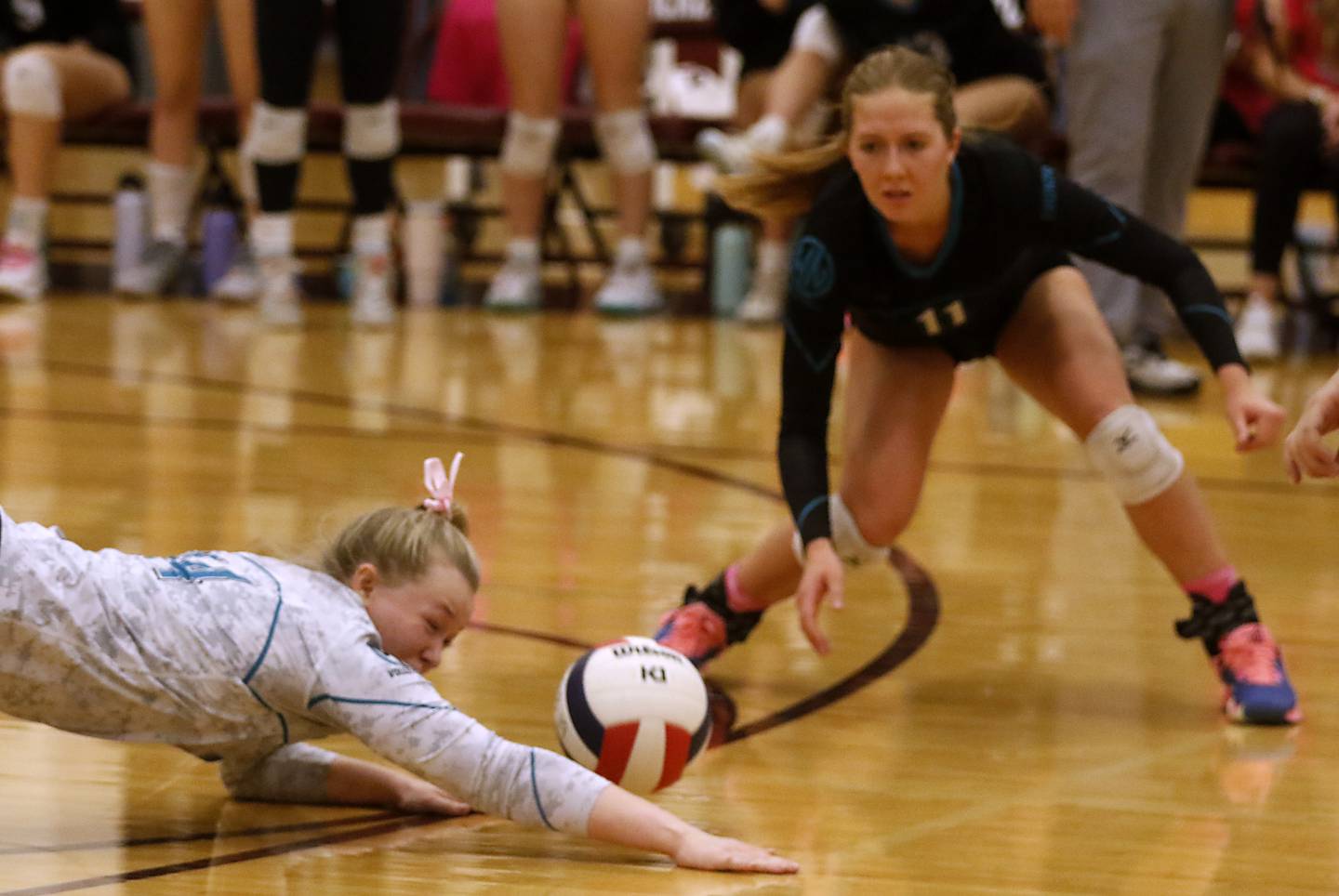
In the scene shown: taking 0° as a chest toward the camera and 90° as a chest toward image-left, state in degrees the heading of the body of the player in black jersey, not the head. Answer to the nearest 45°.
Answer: approximately 0°

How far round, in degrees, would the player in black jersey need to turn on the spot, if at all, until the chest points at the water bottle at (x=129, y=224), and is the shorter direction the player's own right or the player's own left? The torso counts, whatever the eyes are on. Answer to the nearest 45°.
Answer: approximately 135° to the player's own right

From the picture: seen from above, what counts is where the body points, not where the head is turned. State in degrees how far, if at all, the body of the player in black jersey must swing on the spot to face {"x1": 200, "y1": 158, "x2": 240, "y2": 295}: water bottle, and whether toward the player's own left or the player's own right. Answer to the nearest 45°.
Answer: approximately 135° to the player's own right

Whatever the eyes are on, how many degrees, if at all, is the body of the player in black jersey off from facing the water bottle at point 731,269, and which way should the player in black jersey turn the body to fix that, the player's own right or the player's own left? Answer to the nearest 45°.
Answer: approximately 180°

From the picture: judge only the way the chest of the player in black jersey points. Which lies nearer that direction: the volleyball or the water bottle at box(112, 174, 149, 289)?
the volleyball

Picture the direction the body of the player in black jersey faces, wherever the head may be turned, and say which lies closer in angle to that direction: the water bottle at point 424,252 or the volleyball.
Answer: the volleyball

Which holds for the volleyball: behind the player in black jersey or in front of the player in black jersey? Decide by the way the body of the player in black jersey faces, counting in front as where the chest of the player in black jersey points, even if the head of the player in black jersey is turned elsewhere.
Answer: in front

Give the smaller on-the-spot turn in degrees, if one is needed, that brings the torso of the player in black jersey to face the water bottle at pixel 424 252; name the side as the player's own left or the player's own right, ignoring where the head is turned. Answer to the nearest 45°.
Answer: approximately 135° to the player's own right
